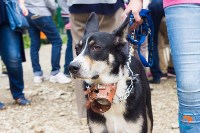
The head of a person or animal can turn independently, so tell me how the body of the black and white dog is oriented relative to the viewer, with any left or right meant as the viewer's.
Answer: facing the viewer and to the left of the viewer

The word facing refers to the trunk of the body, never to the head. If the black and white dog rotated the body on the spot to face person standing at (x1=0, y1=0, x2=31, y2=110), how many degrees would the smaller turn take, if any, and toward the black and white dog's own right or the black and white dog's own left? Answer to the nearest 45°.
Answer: approximately 90° to the black and white dog's own right

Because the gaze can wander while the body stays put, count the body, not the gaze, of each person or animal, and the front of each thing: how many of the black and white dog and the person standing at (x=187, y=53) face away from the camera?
0

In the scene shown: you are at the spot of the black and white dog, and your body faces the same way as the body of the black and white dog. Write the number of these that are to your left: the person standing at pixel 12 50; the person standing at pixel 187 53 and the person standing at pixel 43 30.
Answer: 1

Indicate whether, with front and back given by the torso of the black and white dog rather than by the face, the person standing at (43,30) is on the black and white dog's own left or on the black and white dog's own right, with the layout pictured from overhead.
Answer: on the black and white dog's own right

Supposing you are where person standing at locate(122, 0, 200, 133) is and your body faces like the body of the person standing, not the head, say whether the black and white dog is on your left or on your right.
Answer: on your right
